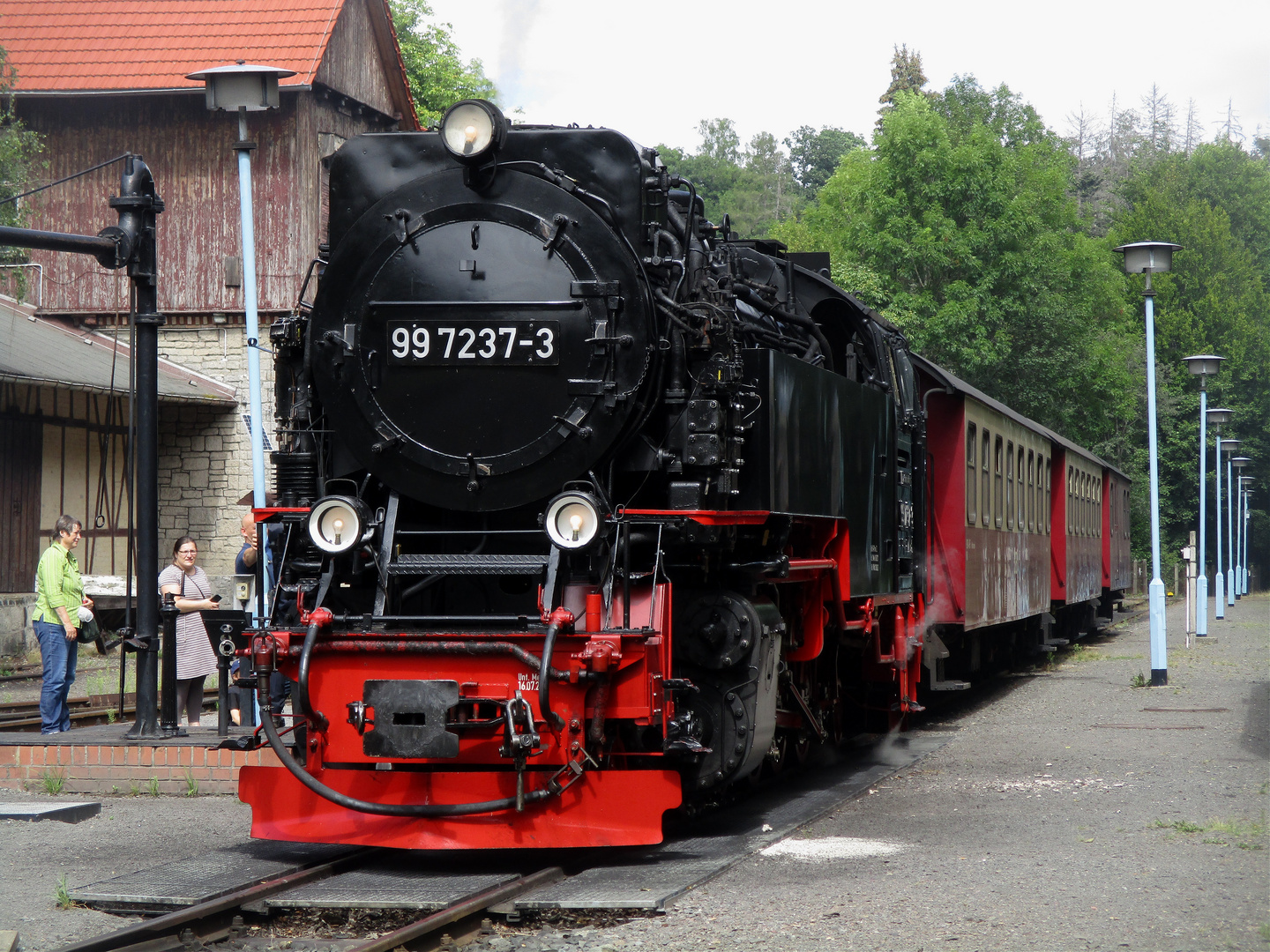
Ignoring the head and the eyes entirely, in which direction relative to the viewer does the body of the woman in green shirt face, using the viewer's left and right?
facing to the right of the viewer

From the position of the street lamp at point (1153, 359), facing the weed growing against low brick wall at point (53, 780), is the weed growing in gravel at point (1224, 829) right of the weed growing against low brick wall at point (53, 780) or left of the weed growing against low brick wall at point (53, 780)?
left

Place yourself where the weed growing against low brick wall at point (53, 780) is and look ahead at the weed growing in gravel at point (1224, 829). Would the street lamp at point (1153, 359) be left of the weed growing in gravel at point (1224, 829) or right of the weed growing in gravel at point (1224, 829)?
left

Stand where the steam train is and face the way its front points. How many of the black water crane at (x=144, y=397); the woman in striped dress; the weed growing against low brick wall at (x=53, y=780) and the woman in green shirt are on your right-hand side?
4

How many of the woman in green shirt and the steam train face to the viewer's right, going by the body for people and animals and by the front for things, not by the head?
1

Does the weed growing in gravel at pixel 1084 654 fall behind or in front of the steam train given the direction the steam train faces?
behind

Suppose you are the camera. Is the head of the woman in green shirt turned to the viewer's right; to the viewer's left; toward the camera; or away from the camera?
to the viewer's right

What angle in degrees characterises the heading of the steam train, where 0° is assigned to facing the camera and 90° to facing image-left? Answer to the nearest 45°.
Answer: approximately 45°

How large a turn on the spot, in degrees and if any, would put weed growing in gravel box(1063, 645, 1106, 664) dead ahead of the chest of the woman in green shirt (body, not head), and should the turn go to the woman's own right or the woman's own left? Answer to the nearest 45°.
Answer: approximately 45° to the woman's own left
